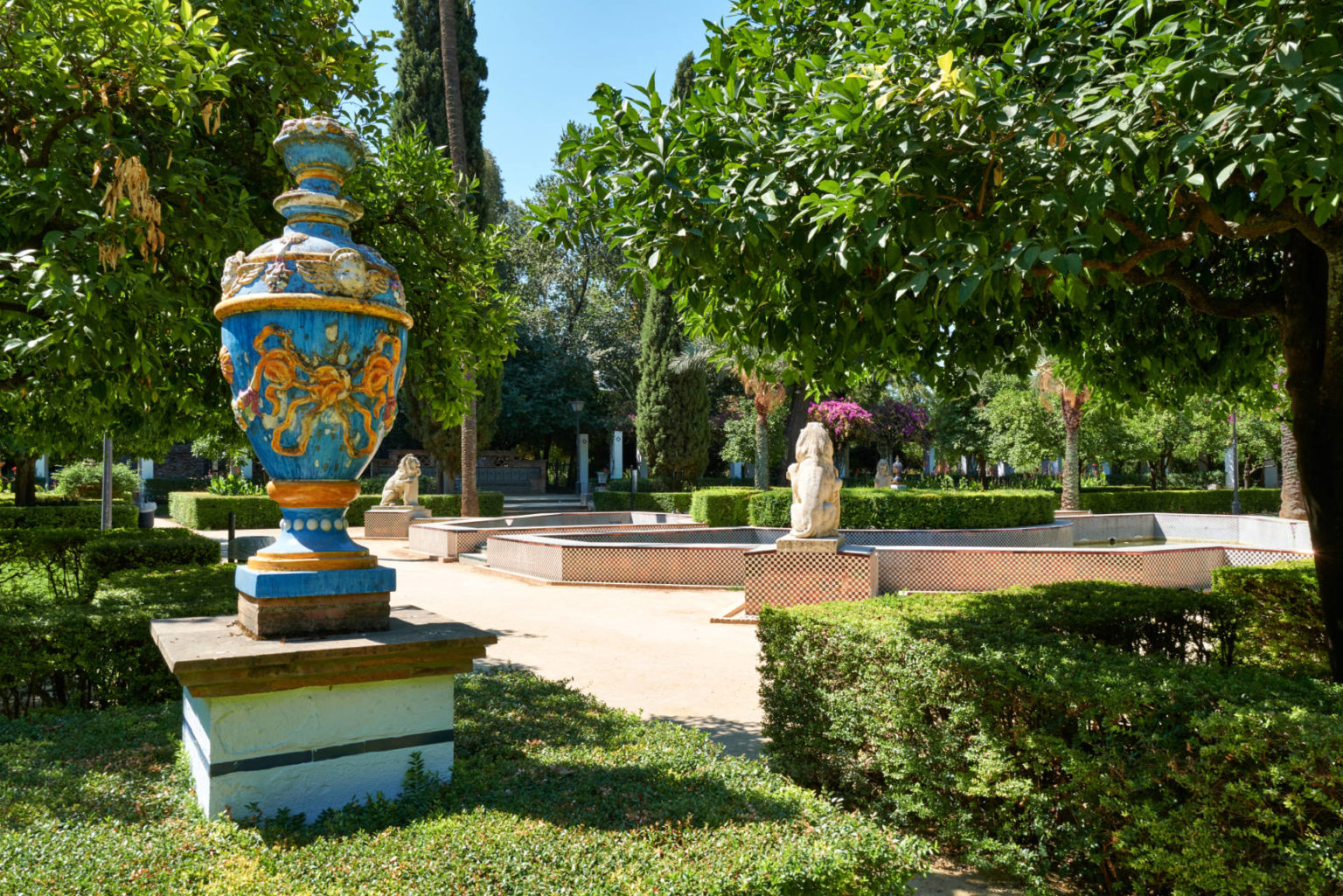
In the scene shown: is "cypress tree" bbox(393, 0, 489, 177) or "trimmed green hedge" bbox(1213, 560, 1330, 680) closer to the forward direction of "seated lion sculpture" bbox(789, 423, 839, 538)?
the cypress tree

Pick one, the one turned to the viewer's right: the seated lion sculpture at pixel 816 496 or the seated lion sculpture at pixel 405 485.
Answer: the seated lion sculpture at pixel 405 485

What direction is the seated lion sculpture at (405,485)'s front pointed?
to the viewer's right

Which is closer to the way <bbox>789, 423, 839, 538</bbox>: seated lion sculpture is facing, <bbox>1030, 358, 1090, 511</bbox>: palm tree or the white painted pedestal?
the palm tree

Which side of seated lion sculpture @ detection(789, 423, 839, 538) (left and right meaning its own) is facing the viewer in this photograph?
back

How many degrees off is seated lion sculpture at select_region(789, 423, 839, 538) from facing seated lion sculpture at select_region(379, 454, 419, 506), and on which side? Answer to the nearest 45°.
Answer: approximately 45° to its left

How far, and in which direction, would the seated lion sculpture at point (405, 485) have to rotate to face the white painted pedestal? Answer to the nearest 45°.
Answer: approximately 90° to its right
